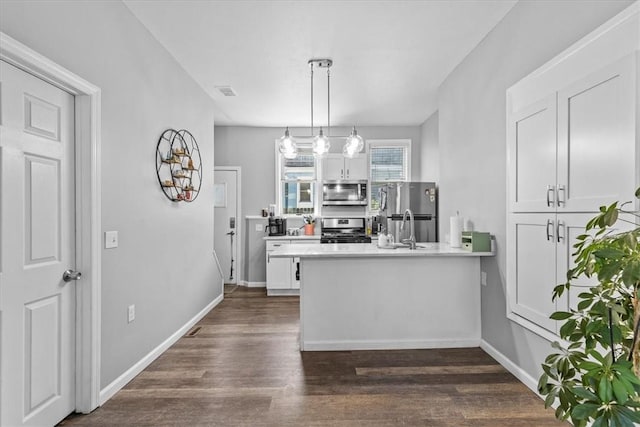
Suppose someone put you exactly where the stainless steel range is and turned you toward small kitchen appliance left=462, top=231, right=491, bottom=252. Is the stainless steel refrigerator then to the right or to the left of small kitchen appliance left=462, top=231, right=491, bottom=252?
left

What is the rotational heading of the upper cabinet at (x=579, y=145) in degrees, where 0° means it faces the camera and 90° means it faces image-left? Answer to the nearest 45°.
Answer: approximately 45°

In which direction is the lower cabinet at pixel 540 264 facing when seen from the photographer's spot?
facing the viewer and to the left of the viewer

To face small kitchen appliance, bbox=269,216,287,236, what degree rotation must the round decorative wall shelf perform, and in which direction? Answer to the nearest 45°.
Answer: approximately 90° to its left

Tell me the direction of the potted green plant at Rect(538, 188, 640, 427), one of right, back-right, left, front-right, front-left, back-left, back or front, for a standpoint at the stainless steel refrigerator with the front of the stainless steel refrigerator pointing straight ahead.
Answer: front

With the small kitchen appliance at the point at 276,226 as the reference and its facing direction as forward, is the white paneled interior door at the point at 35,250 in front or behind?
in front

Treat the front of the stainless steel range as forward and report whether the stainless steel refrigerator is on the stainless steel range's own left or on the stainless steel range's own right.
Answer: on the stainless steel range's own left

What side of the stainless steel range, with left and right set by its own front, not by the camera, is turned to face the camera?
front

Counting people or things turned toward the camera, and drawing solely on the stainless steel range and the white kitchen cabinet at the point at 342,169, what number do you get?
2

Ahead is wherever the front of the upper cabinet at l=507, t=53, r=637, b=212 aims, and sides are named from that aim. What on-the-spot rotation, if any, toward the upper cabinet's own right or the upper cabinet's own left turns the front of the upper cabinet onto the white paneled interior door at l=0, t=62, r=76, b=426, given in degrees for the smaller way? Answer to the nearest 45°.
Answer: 0° — it already faces it

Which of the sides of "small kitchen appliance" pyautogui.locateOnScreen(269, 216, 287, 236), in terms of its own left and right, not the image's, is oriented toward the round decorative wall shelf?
front

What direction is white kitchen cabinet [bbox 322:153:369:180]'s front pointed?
toward the camera
